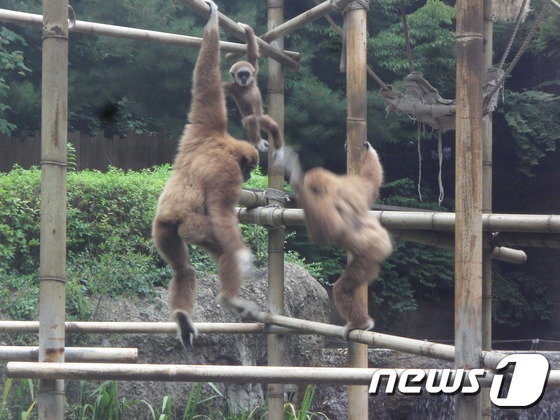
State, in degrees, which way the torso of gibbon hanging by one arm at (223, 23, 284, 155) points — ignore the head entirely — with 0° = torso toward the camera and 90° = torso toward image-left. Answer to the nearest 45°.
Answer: approximately 0°

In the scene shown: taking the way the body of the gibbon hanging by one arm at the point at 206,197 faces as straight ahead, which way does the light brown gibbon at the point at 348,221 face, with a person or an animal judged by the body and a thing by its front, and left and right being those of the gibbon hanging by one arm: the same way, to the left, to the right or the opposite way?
to the left

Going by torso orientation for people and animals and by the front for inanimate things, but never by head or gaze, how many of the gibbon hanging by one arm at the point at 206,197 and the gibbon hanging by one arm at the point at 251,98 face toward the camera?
1

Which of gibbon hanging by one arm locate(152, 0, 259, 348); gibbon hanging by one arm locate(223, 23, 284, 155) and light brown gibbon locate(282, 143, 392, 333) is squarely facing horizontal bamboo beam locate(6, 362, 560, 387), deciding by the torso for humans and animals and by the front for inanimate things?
gibbon hanging by one arm locate(223, 23, 284, 155)

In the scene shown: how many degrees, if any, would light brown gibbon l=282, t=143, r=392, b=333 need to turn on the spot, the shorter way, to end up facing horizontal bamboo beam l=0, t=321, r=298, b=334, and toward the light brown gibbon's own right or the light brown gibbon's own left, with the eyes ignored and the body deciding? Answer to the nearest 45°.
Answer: approximately 45° to the light brown gibbon's own left

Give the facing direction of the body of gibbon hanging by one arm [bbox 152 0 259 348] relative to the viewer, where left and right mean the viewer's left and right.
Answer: facing away from the viewer and to the right of the viewer

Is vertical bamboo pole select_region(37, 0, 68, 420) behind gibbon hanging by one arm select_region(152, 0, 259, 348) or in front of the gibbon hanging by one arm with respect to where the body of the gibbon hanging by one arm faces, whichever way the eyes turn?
behind

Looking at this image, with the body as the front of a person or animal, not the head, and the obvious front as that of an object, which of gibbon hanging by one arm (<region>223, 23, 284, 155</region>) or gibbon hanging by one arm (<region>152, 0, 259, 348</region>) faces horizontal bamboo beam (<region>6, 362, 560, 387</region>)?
gibbon hanging by one arm (<region>223, 23, 284, 155</region>)

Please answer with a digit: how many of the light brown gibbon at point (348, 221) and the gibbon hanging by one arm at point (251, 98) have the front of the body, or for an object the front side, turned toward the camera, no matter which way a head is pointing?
1

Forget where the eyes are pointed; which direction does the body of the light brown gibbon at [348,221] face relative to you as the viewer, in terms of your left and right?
facing away from the viewer and to the left of the viewer
